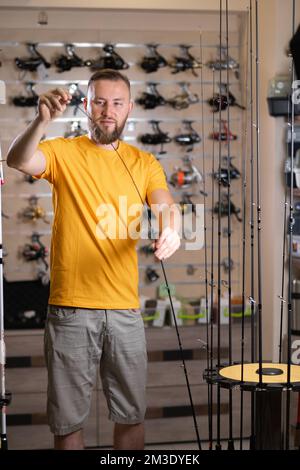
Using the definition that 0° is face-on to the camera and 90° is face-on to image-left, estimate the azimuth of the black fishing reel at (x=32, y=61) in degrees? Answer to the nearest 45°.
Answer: approximately 90°

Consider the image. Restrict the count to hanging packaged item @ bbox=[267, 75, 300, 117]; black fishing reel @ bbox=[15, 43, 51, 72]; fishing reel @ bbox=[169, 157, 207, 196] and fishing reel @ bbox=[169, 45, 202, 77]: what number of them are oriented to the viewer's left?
3

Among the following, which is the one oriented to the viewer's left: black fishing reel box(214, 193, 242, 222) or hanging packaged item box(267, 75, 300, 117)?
the black fishing reel

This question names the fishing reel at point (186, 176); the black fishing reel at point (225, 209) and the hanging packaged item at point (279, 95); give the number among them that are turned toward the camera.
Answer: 1

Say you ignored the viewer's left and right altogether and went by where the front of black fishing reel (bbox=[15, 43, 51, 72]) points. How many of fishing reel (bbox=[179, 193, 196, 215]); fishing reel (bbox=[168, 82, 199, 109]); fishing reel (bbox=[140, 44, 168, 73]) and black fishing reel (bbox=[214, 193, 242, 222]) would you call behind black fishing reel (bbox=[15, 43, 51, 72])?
4

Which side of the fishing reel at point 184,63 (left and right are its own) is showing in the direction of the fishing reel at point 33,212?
front

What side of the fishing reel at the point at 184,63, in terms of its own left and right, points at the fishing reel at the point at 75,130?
front

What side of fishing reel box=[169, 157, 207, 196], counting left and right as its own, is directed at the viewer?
left

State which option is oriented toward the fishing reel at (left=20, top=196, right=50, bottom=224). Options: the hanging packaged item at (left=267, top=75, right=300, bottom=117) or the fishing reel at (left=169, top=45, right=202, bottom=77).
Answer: the fishing reel at (left=169, top=45, right=202, bottom=77)

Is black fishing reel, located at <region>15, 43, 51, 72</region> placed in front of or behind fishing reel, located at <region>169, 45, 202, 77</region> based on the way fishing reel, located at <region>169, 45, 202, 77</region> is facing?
in front
